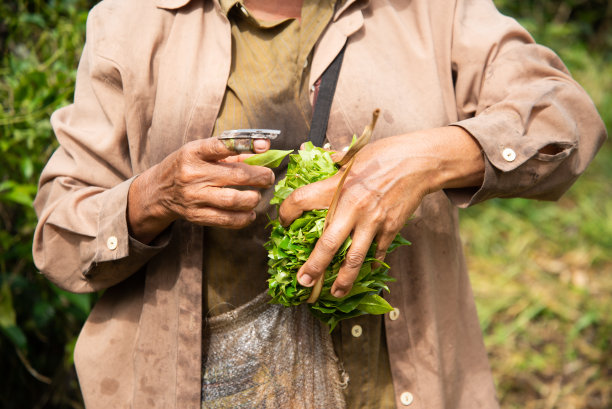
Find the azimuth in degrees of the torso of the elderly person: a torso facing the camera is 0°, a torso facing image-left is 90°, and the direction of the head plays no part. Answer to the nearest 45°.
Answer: approximately 0°
